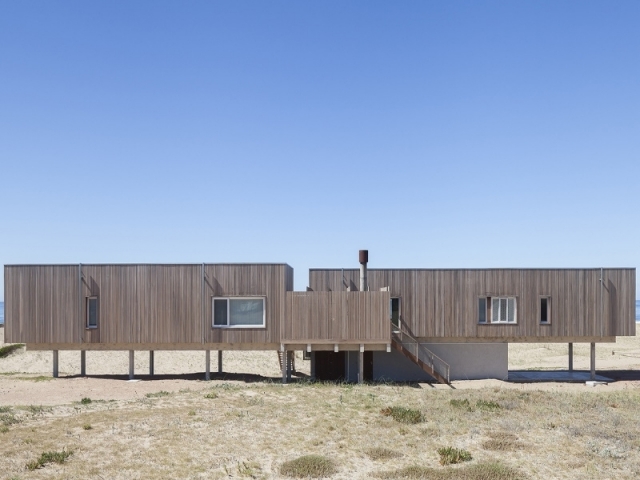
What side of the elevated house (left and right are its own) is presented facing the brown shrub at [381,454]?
front

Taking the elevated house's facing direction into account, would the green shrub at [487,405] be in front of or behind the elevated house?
in front

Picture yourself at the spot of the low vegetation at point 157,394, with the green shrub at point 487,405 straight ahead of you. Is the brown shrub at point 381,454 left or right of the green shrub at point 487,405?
right

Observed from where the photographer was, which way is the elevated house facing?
facing the viewer
